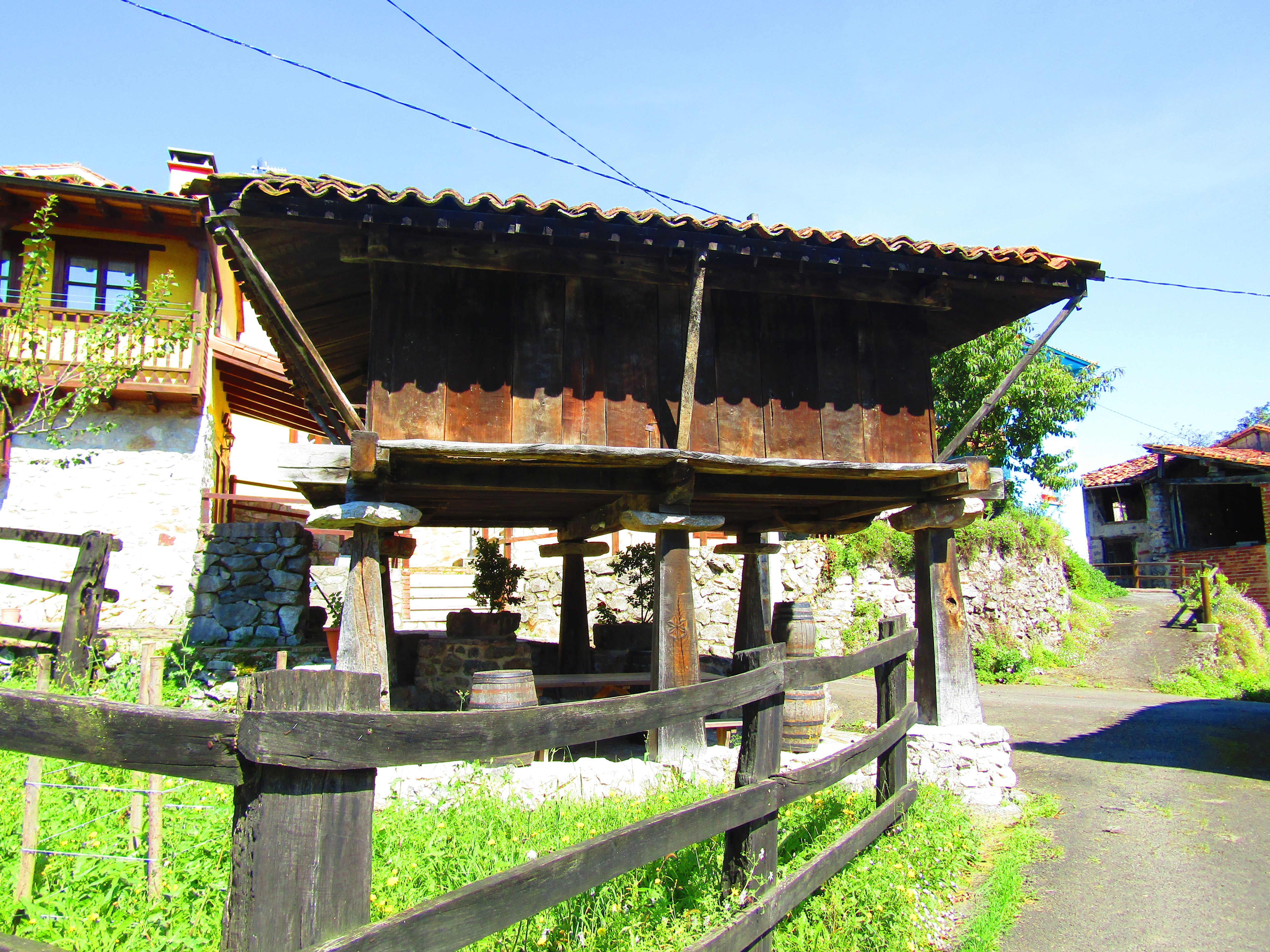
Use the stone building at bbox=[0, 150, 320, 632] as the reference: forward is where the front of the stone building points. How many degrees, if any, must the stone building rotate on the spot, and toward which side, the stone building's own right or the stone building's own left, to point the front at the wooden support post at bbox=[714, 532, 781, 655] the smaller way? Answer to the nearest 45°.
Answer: approximately 45° to the stone building's own left

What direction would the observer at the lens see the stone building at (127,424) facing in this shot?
facing the viewer

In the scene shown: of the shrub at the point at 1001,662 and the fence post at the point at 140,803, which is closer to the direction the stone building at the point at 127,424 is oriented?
the fence post

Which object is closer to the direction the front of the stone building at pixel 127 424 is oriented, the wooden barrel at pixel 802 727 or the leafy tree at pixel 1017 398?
the wooden barrel

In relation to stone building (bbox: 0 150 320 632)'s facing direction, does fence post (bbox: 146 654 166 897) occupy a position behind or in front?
in front

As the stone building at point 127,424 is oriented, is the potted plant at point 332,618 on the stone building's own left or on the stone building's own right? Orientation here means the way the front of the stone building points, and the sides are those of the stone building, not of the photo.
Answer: on the stone building's own left

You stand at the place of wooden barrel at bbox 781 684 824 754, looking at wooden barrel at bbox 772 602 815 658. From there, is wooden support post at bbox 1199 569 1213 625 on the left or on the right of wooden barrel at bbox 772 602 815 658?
right

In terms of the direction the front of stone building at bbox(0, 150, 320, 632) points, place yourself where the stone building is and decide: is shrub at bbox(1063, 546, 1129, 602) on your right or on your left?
on your left

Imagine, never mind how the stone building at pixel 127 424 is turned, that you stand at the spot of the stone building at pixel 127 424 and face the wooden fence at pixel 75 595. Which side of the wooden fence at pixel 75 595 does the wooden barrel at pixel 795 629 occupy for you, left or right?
left

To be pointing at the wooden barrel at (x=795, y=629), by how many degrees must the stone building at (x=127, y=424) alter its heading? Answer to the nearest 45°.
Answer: approximately 45° to its left

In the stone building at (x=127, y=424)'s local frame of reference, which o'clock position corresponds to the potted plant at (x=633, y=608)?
The potted plant is roughly at 10 o'clock from the stone building.

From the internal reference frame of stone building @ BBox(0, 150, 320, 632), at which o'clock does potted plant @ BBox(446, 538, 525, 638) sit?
The potted plant is roughly at 10 o'clock from the stone building.
